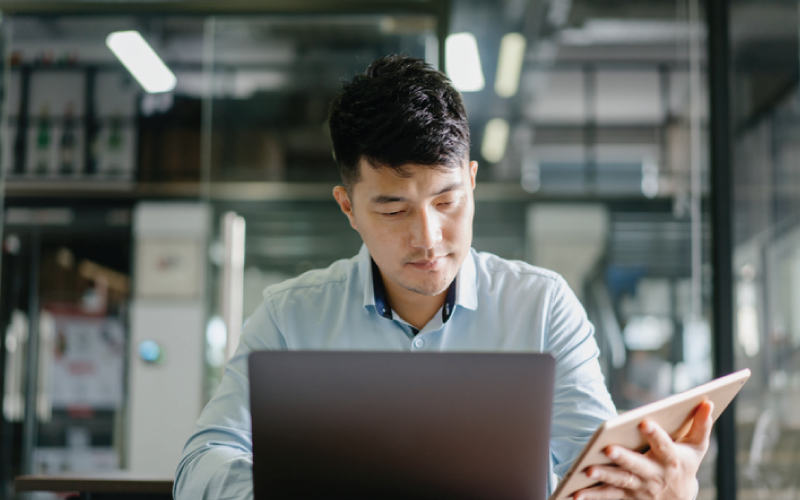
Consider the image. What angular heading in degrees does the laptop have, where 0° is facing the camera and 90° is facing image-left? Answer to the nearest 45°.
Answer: approximately 180°

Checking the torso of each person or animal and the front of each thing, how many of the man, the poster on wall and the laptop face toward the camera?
2

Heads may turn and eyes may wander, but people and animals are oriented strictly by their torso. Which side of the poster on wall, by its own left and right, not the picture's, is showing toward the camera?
front

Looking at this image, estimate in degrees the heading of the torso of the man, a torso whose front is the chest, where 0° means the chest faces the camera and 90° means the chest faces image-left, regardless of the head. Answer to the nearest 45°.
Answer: approximately 0°

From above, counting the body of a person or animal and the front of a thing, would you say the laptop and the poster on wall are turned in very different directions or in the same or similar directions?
very different directions

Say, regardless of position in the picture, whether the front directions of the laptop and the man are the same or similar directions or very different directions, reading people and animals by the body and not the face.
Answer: very different directions

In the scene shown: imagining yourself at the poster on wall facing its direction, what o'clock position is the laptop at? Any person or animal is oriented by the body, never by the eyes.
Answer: The laptop is roughly at 12 o'clock from the poster on wall.

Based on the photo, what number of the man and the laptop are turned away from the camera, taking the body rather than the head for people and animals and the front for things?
1

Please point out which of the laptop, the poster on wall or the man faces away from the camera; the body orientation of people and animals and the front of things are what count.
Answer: the laptop

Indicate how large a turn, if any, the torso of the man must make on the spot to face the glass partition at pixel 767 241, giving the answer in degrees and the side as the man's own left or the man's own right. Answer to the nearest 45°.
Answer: approximately 135° to the man's own left
